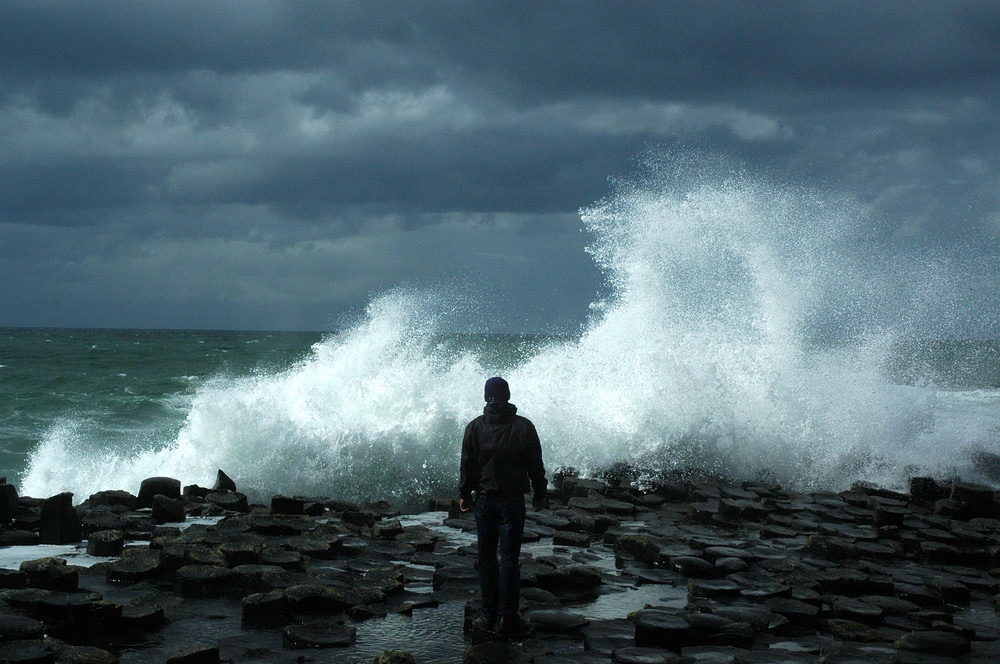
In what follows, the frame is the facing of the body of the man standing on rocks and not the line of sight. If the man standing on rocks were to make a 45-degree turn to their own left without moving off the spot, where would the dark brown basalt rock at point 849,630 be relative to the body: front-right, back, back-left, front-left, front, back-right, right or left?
back-right

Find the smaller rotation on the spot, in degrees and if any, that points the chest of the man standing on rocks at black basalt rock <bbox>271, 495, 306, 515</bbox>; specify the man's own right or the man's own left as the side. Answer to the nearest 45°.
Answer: approximately 45° to the man's own left

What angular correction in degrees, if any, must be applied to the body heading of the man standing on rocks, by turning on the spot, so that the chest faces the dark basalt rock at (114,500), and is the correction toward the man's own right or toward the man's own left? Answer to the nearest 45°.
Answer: approximately 45° to the man's own left

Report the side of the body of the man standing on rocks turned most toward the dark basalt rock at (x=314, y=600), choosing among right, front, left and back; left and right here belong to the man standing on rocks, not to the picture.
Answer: left

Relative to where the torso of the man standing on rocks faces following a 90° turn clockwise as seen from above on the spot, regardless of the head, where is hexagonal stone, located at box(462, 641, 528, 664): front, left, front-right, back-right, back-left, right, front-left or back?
right

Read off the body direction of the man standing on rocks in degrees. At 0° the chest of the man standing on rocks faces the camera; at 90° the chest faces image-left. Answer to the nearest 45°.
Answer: approximately 180°

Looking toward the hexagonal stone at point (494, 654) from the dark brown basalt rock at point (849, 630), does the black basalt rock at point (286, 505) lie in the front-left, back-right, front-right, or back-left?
front-right

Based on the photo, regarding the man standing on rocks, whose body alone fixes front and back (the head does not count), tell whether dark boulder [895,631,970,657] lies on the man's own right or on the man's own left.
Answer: on the man's own right

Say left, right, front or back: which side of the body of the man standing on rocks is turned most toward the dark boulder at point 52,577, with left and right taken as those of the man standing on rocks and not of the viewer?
left

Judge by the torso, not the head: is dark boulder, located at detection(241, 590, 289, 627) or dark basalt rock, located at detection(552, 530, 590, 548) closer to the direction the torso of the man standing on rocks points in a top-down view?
the dark basalt rock

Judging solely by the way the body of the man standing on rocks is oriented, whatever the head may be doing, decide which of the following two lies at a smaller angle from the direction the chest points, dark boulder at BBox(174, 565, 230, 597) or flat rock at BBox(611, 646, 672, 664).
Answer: the dark boulder

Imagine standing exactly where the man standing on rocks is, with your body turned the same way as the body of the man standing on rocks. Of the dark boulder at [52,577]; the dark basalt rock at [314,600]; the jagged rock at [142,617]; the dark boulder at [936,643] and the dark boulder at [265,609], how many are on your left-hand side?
4

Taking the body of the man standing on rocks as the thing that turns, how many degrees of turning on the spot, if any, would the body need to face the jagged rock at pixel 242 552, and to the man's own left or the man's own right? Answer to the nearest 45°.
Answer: approximately 45° to the man's own left

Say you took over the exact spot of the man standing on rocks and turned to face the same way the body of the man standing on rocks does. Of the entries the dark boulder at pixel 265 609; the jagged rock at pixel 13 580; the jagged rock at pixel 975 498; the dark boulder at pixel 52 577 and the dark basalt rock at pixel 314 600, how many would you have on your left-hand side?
4

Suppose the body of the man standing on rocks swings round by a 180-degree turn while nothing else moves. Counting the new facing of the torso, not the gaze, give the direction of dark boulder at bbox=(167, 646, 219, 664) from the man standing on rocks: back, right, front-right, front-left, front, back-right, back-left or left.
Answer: front-right

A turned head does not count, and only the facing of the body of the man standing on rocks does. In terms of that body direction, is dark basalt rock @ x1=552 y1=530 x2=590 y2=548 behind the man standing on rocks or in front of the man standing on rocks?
in front

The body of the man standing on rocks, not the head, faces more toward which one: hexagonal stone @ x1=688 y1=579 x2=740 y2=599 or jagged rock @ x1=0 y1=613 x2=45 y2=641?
the hexagonal stone

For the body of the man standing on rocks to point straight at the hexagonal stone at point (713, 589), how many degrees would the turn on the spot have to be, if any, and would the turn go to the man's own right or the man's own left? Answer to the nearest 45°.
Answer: approximately 45° to the man's own right
